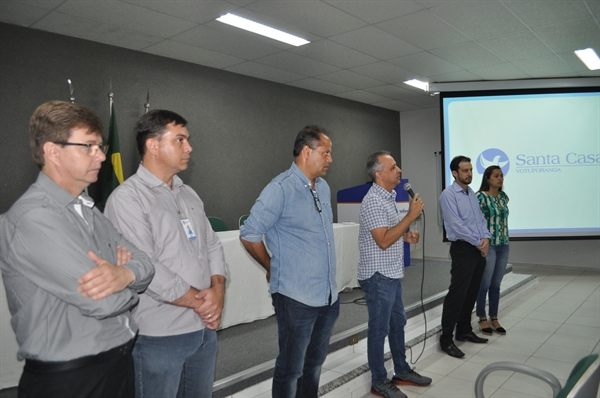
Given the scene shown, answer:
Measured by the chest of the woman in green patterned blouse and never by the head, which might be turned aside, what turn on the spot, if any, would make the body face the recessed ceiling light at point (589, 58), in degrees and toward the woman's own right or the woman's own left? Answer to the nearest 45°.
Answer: approximately 90° to the woman's own left

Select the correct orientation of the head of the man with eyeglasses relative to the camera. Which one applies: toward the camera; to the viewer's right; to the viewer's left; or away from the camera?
to the viewer's right

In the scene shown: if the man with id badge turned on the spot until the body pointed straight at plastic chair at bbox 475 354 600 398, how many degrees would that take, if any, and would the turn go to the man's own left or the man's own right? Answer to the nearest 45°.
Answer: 0° — they already face it

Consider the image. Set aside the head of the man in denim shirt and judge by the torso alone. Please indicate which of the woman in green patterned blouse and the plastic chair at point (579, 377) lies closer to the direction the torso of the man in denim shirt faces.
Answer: the plastic chair

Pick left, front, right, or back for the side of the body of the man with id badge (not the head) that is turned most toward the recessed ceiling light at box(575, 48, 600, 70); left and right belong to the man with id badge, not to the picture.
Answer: left

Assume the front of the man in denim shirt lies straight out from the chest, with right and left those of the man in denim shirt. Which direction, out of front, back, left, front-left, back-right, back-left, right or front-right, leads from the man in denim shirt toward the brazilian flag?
back

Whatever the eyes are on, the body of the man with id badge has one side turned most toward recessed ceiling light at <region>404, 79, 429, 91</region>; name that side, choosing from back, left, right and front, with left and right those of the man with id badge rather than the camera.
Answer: left

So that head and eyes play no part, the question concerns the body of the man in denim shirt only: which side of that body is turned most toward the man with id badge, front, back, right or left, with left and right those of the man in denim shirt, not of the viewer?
right

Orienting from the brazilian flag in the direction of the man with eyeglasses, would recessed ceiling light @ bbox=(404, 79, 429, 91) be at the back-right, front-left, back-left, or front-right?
back-left

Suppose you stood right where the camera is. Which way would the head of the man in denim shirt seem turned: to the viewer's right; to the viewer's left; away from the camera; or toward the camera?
to the viewer's right

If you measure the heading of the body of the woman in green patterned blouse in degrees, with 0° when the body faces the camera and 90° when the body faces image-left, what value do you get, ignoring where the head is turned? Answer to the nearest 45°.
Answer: approximately 315°

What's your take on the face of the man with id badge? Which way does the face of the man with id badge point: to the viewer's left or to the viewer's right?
to the viewer's right

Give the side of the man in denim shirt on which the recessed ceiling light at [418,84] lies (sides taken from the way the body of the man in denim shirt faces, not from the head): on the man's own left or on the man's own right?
on the man's own left
